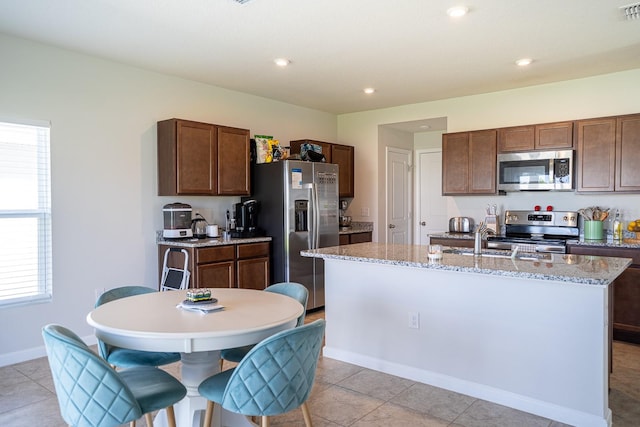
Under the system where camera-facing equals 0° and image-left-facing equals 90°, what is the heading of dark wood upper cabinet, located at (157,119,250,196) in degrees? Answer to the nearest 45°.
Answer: approximately 315°

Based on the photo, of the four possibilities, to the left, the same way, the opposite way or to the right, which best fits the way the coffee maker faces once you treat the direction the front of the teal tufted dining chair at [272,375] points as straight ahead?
the opposite way

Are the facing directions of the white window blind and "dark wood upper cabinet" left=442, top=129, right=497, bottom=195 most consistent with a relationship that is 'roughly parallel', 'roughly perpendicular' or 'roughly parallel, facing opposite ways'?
roughly perpendicular

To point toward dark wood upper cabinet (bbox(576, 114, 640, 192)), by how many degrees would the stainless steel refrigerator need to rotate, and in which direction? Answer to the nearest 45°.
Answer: approximately 45° to its left

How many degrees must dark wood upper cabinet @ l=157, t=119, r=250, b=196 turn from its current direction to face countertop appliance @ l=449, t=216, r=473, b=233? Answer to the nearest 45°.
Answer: approximately 45° to its left

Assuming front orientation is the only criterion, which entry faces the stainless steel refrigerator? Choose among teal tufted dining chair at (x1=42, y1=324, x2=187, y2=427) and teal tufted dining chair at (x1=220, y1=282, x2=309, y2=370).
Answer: teal tufted dining chair at (x1=42, y1=324, x2=187, y2=427)

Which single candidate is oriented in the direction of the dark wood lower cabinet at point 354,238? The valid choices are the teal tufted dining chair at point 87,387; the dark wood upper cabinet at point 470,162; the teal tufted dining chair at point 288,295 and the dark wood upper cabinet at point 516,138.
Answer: the teal tufted dining chair at point 87,387

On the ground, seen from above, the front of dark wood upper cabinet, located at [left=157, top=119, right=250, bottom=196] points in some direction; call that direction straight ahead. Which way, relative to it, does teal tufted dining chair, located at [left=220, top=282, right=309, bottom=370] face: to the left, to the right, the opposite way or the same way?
to the right

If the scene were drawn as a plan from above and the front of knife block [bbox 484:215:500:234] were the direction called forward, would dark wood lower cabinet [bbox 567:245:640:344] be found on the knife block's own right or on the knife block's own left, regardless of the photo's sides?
on the knife block's own left
